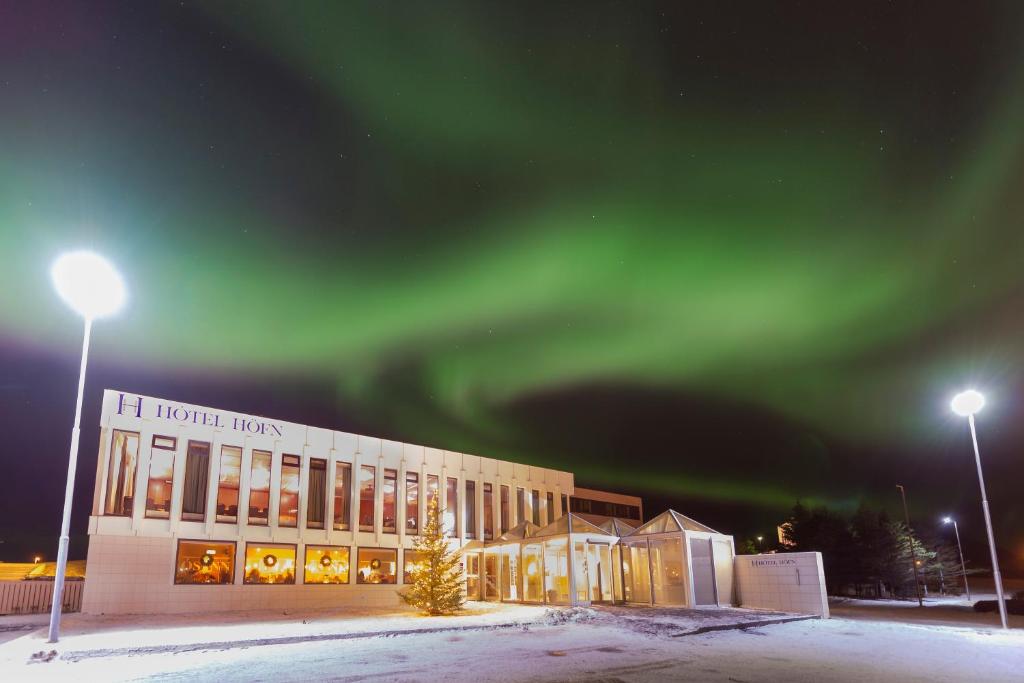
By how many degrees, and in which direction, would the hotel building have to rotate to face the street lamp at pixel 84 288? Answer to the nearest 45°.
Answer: approximately 45° to its right

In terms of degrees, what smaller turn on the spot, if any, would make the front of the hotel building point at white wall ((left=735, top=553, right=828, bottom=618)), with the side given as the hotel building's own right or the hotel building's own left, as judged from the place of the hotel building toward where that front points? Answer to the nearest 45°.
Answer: approximately 45° to the hotel building's own left

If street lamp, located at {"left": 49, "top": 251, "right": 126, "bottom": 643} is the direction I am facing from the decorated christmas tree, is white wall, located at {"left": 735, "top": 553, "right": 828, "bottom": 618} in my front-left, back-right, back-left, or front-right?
back-left

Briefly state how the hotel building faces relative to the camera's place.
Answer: facing the viewer and to the right of the viewer
